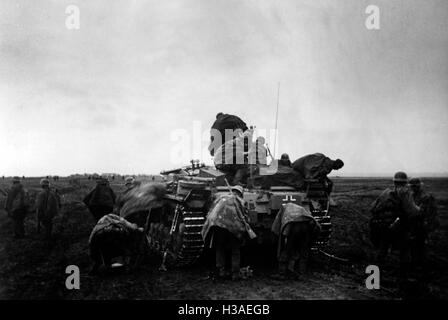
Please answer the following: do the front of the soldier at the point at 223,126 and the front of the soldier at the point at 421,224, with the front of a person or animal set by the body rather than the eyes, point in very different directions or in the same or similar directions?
very different directions

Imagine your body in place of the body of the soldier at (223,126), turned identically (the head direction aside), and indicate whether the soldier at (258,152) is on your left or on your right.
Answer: on your right

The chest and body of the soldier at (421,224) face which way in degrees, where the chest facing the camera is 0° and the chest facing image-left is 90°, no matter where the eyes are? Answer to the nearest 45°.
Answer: approximately 90°

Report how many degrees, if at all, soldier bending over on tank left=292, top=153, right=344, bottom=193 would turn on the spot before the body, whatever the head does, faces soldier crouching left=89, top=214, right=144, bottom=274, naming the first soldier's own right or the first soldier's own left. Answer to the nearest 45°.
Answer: approximately 135° to the first soldier's own right

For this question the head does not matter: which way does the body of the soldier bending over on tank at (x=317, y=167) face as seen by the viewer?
to the viewer's right

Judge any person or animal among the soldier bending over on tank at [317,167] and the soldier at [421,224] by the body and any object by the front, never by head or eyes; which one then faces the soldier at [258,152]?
the soldier at [421,224]

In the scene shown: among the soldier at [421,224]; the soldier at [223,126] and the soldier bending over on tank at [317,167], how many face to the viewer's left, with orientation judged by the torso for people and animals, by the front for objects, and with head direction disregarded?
1
